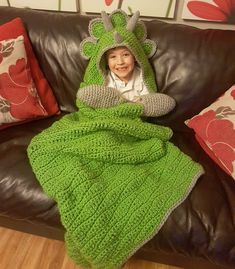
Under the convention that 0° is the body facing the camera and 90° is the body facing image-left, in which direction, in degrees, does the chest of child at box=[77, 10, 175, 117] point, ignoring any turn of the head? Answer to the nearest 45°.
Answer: approximately 0°
